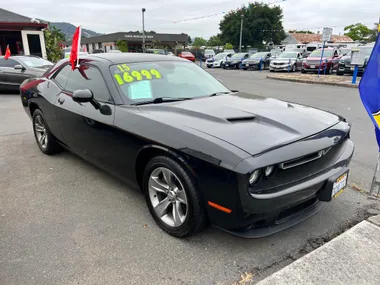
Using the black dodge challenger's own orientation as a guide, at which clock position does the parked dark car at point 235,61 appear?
The parked dark car is roughly at 8 o'clock from the black dodge challenger.

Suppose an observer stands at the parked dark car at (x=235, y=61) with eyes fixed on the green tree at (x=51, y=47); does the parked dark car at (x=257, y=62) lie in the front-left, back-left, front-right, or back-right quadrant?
back-left

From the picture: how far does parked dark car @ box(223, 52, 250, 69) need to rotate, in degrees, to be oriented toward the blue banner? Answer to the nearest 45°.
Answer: approximately 45° to its left

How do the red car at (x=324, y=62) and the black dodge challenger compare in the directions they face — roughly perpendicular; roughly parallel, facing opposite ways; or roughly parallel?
roughly perpendicular

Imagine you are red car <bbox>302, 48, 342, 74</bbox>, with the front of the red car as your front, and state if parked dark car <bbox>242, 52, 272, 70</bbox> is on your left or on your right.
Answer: on your right

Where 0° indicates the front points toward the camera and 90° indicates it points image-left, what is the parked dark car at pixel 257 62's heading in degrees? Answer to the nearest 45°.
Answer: approximately 45°

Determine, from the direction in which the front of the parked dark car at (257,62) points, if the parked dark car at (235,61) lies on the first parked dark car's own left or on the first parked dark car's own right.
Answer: on the first parked dark car's own right

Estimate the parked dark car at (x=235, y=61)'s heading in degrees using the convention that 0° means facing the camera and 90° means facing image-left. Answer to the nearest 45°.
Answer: approximately 45°

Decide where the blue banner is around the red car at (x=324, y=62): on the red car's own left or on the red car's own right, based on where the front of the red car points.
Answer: on the red car's own left

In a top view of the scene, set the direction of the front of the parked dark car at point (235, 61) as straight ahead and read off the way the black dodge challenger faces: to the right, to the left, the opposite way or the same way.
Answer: to the left

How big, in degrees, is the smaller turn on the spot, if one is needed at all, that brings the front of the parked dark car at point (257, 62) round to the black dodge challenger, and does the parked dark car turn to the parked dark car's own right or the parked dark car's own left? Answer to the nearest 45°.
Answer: approximately 45° to the parked dark car's own left
